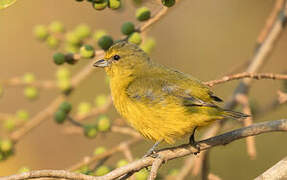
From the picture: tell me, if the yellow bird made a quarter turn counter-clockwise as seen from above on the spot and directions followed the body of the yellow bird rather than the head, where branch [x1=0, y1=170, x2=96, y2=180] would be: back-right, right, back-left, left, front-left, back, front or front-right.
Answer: front-right

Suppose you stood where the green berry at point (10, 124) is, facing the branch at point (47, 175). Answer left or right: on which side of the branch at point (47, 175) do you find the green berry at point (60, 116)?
left

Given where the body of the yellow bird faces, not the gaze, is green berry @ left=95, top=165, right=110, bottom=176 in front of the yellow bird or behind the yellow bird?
in front

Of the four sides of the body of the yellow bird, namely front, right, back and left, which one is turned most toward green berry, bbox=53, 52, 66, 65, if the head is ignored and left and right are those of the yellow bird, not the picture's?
front

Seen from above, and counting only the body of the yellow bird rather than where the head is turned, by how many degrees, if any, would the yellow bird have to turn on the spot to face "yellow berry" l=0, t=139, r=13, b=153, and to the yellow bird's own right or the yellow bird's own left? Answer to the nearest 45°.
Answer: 0° — it already faces it

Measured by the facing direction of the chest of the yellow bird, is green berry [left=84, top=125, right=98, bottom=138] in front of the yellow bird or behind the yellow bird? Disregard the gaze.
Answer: in front

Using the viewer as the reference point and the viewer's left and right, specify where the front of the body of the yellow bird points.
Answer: facing to the left of the viewer
